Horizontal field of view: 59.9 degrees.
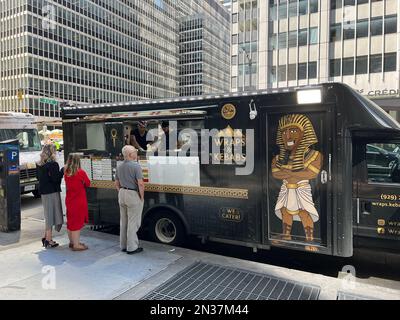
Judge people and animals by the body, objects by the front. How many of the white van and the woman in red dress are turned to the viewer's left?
0

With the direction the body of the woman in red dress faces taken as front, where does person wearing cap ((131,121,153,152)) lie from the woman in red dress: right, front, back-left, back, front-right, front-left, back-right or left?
front-right

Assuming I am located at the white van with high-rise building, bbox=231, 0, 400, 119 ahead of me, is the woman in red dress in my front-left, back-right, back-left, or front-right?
back-right

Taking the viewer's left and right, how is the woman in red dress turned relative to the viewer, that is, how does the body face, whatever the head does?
facing away from the viewer and to the right of the viewer

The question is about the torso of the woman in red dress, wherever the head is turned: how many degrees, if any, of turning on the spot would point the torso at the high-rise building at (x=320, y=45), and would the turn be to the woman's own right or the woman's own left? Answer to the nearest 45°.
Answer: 0° — they already face it

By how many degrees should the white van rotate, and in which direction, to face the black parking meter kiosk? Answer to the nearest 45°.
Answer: approximately 45° to its right

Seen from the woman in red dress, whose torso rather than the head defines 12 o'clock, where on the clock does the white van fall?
The white van is roughly at 10 o'clock from the woman in red dress.

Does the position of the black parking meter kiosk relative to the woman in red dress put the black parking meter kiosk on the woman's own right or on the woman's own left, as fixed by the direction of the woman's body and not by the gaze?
on the woman's own left

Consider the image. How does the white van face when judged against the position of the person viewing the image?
facing the viewer and to the right of the viewer

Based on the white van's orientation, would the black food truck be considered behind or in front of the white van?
in front

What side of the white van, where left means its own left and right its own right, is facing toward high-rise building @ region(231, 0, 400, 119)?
left
